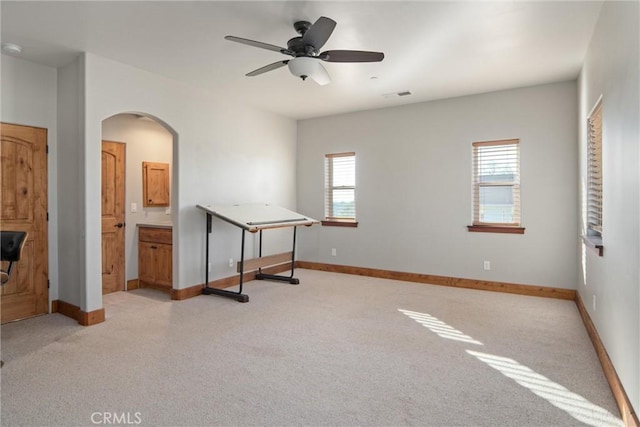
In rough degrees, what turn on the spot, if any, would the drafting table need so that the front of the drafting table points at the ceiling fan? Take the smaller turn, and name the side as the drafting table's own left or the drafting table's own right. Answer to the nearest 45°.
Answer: approximately 45° to the drafting table's own right

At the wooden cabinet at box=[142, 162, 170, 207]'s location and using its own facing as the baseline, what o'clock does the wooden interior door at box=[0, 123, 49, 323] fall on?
The wooden interior door is roughly at 3 o'clock from the wooden cabinet.

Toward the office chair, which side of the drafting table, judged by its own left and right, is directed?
right

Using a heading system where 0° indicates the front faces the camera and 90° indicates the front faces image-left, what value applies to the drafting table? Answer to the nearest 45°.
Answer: approximately 315°

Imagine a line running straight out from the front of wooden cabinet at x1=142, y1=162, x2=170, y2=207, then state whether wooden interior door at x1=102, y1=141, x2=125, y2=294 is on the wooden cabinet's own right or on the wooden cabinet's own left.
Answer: on the wooden cabinet's own right

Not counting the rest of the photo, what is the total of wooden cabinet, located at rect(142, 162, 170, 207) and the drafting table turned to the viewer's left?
0

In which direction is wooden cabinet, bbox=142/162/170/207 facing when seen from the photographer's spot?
facing the viewer and to the right of the viewer

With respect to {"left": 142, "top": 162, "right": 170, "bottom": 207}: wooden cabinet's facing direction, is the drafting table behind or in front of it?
in front

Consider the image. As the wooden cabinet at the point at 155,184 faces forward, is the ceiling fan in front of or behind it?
in front
